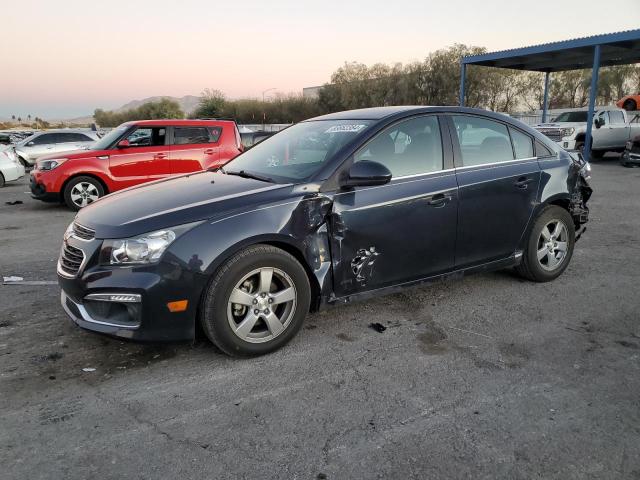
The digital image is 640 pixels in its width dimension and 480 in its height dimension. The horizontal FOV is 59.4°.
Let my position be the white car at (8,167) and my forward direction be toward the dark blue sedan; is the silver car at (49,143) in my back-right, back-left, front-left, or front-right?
back-left

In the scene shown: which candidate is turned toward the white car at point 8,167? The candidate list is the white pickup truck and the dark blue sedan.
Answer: the white pickup truck

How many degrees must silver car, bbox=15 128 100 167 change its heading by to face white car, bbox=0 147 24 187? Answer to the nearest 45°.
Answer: approximately 45° to its left

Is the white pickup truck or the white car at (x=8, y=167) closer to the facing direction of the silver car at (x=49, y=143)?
the white car

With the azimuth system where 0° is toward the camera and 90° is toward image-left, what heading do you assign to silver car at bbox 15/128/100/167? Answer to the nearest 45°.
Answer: approximately 45°

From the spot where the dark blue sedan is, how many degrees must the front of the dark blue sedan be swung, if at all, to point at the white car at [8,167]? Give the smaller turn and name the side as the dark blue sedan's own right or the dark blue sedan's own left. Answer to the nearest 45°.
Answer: approximately 90° to the dark blue sedan's own right

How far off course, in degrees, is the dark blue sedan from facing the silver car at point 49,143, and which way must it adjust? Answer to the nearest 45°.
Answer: approximately 90° to its right

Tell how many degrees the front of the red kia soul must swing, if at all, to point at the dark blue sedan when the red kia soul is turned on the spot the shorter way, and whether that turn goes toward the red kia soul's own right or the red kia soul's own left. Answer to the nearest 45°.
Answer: approximately 90° to the red kia soul's own left

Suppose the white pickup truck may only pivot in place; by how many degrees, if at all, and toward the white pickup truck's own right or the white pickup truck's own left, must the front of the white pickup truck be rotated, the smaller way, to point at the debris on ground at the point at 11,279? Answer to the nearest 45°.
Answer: approximately 45° to the white pickup truck's own left

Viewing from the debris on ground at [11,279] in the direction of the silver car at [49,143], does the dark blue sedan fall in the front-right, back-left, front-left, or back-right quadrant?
back-right

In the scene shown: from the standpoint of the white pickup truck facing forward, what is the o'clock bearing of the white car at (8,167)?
The white car is roughly at 12 o'clock from the white pickup truck.

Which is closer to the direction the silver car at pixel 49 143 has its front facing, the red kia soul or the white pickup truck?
the red kia soul

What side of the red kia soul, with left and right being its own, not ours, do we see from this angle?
left
